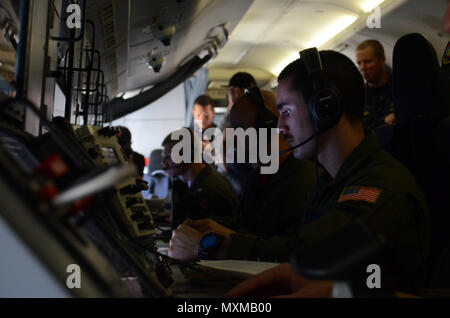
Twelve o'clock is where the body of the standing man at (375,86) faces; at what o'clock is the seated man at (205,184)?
The seated man is roughly at 12 o'clock from the standing man.

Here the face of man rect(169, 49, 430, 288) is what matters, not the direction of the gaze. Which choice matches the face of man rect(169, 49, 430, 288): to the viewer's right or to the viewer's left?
to the viewer's left

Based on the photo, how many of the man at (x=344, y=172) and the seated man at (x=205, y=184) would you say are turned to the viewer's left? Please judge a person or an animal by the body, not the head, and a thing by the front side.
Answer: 2

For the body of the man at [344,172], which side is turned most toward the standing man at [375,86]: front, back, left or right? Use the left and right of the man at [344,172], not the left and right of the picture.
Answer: right

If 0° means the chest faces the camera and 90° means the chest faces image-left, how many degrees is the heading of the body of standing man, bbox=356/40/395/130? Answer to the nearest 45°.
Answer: approximately 45°

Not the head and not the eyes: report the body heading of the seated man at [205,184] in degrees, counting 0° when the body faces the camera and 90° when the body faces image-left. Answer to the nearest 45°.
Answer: approximately 90°

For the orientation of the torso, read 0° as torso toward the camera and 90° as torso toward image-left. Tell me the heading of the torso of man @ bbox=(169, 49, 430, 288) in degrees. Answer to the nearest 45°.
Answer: approximately 90°
